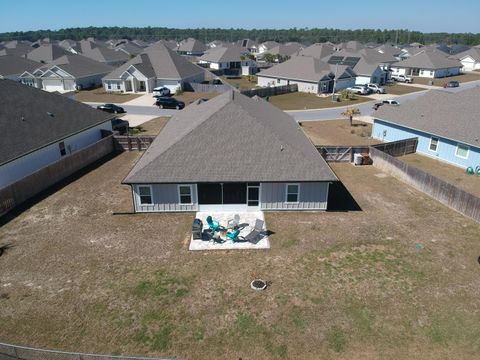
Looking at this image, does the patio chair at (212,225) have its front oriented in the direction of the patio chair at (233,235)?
yes

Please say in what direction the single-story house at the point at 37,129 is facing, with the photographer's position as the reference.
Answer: facing away from the viewer and to the right of the viewer

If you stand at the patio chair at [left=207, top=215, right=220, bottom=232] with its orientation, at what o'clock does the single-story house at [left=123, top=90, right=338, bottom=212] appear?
The single-story house is roughly at 8 o'clock from the patio chair.

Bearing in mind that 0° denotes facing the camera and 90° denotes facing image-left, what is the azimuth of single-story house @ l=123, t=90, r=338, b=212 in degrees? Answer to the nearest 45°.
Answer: approximately 180°

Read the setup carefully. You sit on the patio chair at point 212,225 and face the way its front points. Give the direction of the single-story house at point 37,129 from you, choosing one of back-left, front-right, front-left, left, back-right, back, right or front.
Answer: back

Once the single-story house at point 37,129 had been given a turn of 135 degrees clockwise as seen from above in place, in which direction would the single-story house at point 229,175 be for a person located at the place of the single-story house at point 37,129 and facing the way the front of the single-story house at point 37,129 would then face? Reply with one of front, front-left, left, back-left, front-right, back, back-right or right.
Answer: front-left

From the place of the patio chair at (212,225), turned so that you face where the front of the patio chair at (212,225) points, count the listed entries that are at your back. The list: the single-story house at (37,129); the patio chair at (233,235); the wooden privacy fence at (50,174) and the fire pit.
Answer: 2

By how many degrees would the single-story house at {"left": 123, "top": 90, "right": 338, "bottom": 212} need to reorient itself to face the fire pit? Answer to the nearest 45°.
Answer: approximately 180°

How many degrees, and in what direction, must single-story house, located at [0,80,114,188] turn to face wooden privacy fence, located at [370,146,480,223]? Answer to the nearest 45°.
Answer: approximately 90° to its right

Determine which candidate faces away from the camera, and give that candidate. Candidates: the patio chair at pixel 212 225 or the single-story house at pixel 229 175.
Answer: the single-story house

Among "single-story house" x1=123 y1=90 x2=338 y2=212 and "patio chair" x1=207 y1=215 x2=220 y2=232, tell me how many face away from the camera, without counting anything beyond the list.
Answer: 1

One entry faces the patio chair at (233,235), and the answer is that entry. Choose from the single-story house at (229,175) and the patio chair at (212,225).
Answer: the patio chair at (212,225)

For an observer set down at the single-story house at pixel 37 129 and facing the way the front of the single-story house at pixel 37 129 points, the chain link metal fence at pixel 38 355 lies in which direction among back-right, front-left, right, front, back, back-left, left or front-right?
back-right

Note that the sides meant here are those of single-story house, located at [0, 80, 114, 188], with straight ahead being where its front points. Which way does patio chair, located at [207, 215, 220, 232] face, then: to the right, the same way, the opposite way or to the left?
to the right

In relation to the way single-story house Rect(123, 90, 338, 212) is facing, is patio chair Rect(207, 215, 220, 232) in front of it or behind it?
behind

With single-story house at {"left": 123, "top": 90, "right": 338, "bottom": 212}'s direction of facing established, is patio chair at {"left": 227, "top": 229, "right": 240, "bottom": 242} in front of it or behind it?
behind

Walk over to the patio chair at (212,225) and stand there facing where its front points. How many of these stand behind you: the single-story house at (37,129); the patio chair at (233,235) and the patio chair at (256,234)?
1

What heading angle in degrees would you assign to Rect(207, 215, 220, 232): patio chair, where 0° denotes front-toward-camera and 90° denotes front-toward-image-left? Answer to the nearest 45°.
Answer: approximately 315°

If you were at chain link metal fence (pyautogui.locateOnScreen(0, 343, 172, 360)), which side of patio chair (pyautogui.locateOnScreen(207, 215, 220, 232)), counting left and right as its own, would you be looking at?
right
